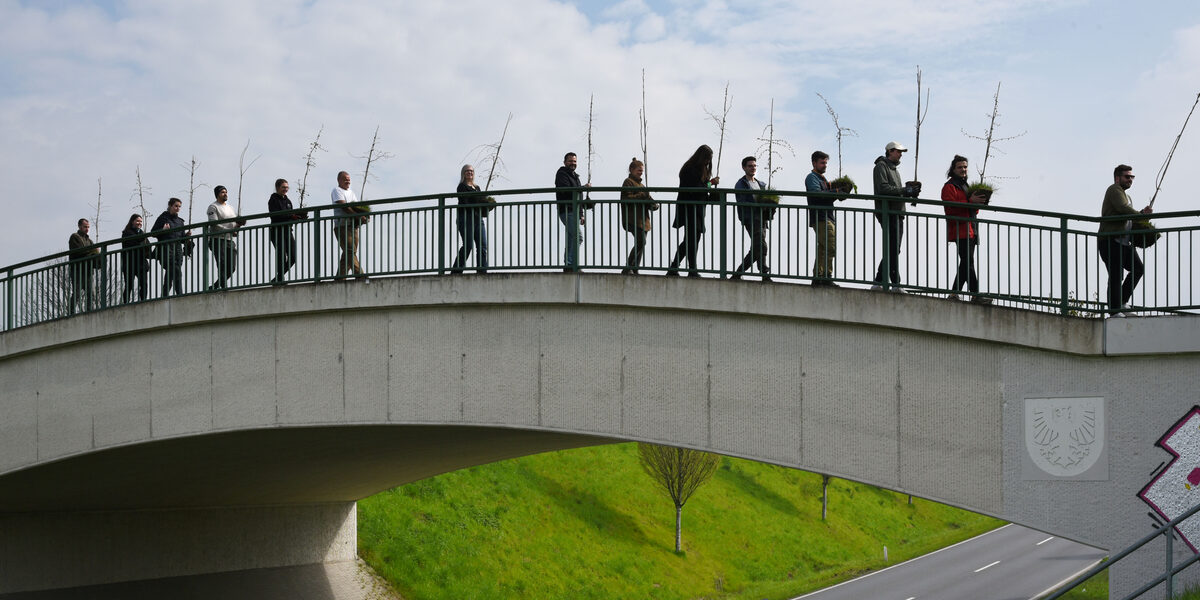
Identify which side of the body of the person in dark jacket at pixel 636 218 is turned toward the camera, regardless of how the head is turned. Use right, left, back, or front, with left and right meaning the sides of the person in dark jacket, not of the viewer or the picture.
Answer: right

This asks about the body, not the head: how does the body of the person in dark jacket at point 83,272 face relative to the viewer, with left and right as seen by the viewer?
facing the viewer and to the right of the viewer

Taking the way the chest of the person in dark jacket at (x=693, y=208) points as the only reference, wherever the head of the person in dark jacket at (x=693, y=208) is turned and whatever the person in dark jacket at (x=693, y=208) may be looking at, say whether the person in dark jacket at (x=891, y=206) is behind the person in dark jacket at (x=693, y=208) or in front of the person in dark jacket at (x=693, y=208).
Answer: in front

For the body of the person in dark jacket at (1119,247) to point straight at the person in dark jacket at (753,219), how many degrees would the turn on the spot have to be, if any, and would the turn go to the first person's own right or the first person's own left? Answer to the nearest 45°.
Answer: approximately 180°

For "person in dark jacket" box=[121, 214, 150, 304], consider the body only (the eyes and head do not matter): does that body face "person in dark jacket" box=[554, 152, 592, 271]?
yes

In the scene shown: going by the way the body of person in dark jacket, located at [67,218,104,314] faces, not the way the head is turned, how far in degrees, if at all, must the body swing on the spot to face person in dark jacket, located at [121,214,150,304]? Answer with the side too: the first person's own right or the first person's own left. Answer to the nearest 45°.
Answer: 0° — they already face them

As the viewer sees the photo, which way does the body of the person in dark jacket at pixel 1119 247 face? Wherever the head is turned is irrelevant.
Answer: to the viewer's right

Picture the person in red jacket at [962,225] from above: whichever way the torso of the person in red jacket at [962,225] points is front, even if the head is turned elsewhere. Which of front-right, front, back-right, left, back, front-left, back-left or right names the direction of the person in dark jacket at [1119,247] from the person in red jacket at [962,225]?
front-left

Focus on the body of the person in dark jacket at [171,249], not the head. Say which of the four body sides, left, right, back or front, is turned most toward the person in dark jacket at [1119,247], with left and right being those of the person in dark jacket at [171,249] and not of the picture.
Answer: front

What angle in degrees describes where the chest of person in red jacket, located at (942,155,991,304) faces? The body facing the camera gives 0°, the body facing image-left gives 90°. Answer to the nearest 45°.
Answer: approximately 315°
